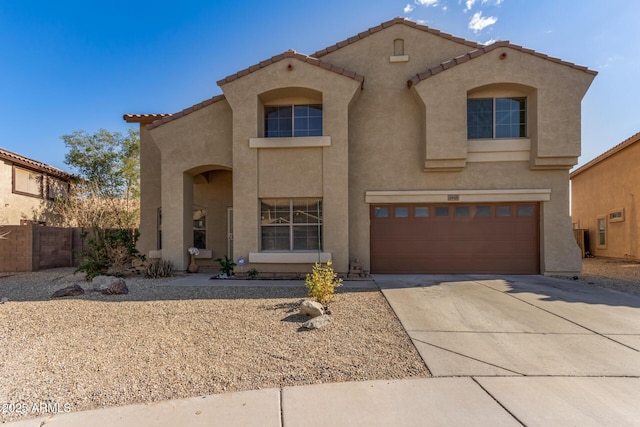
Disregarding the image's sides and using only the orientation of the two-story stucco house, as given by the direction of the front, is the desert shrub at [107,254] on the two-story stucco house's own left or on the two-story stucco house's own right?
on the two-story stucco house's own right

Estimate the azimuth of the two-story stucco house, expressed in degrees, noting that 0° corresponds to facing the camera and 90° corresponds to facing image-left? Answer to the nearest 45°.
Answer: approximately 0°

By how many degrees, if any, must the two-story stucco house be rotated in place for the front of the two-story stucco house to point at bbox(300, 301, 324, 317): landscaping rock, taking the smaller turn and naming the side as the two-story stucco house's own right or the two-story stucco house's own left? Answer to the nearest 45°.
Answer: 0° — it already faces it

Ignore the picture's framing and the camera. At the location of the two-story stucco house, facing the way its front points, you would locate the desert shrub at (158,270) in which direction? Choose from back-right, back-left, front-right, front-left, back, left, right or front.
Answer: right

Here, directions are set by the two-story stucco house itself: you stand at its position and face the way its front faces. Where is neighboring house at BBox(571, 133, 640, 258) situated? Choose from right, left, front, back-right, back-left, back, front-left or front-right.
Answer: back-left

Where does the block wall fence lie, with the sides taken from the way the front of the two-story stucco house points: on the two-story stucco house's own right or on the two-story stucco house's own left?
on the two-story stucco house's own right

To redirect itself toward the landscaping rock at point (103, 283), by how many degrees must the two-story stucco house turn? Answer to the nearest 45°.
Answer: approximately 45° to its right
